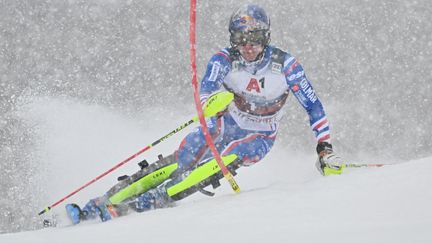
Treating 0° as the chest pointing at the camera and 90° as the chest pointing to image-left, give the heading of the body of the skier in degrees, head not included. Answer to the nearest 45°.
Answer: approximately 0°
